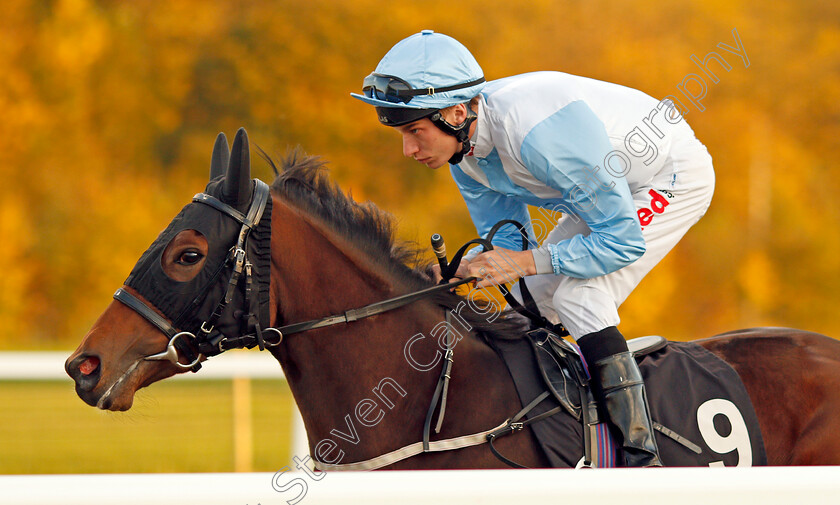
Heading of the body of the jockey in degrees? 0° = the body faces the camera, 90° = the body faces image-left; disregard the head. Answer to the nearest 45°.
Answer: approximately 90°

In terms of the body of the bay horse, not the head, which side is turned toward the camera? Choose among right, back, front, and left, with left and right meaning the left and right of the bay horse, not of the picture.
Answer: left
